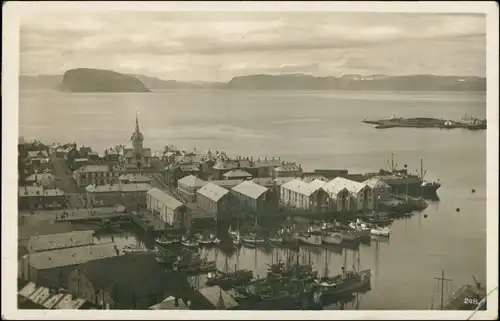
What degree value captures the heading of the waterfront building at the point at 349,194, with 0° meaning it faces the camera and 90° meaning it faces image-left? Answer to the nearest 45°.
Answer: approximately 315°

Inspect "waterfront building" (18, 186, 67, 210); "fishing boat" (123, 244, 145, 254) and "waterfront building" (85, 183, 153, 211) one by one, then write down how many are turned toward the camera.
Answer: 2

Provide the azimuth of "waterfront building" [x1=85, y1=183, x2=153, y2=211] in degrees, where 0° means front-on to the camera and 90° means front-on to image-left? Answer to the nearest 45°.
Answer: approximately 0°

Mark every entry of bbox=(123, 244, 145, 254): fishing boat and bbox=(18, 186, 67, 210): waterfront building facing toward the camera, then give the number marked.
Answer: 1
